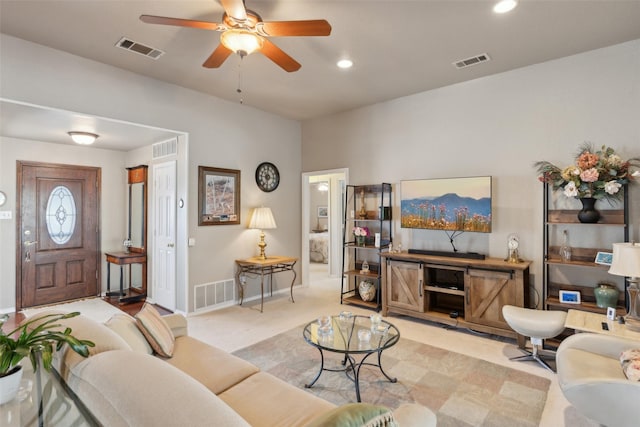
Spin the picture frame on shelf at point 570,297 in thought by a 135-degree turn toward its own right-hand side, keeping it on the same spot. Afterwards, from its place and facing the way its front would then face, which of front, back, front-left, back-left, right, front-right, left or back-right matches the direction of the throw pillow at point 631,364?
back-left

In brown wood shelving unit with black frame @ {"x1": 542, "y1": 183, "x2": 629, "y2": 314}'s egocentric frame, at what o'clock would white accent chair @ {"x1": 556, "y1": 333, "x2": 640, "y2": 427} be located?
The white accent chair is roughly at 12 o'clock from the brown wood shelving unit with black frame.

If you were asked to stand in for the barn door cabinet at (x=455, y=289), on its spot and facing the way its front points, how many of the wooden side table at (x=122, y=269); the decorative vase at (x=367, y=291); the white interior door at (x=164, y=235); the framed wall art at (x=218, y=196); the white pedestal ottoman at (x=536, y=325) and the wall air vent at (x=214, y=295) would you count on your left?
1

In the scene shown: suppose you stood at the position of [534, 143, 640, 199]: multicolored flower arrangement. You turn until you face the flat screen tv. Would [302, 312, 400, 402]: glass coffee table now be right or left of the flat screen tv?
left

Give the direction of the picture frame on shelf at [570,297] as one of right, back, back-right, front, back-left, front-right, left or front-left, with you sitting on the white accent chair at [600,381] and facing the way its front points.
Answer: right

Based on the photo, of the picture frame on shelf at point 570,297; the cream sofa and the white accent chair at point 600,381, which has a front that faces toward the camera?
the picture frame on shelf

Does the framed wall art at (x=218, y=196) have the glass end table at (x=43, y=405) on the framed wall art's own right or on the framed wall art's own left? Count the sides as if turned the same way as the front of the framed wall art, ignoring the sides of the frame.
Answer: on the framed wall art's own right

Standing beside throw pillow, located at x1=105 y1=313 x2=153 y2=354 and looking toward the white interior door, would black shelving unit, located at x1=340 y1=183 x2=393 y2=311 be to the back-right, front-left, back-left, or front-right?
front-right

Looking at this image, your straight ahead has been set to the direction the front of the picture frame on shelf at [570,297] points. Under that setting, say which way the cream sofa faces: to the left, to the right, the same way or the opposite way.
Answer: the opposite way

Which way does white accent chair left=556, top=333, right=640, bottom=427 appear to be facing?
to the viewer's left

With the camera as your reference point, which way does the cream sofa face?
facing away from the viewer and to the right of the viewer

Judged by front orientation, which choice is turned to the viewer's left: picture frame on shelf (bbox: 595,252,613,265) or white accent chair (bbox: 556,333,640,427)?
the white accent chair

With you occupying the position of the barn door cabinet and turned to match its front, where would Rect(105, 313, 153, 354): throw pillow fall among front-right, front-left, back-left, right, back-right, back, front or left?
front

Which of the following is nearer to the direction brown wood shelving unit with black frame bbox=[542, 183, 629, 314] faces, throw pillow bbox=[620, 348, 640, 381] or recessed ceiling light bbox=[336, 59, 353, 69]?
the throw pillow

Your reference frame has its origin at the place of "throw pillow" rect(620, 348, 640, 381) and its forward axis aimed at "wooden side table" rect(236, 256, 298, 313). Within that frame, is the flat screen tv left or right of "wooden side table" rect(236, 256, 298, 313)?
right

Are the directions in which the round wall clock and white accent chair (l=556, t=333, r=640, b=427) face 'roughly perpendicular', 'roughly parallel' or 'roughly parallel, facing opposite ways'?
roughly parallel, facing opposite ways

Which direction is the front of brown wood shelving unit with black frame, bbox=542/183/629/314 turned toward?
toward the camera

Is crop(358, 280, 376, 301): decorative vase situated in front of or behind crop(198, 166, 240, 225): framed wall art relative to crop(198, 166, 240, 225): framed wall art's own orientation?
in front
